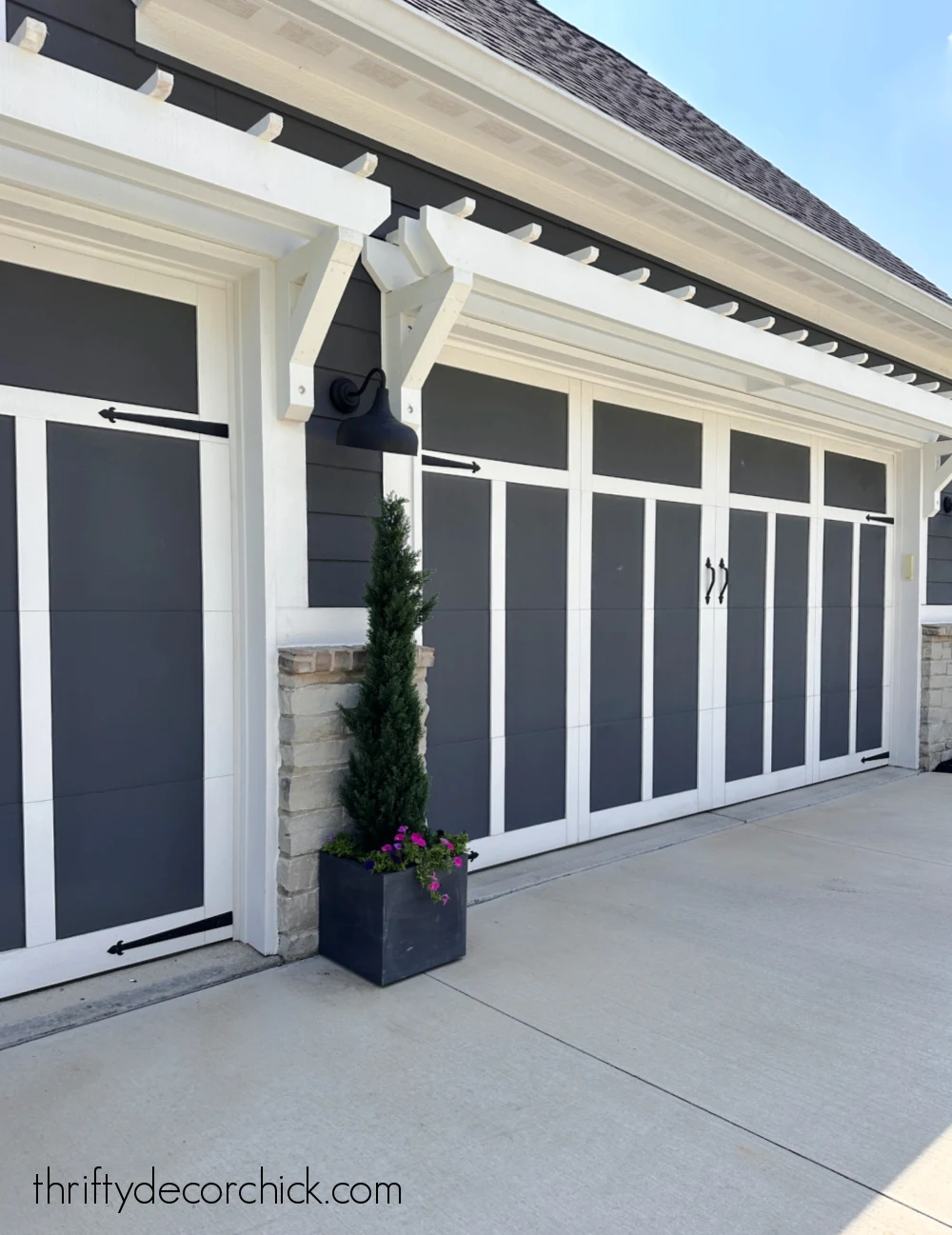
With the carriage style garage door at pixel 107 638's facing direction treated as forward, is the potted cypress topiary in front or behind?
in front

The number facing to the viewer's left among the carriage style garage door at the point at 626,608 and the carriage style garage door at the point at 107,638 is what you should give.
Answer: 0

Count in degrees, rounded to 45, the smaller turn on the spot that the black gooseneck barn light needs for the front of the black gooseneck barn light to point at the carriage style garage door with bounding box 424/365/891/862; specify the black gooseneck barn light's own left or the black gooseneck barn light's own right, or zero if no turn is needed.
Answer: approximately 90° to the black gooseneck barn light's own left

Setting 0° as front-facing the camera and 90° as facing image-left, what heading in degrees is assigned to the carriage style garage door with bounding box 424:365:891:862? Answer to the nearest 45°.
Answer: approximately 315°

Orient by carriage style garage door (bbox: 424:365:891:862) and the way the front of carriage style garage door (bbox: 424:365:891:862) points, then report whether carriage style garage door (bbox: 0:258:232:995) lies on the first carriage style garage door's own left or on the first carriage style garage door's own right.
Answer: on the first carriage style garage door's own right

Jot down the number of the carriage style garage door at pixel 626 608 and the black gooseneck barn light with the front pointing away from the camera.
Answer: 0

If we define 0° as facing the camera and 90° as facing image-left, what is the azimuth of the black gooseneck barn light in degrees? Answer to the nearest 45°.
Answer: approximately 315°

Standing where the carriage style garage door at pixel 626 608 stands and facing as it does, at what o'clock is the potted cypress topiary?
The potted cypress topiary is roughly at 2 o'clock from the carriage style garage door.

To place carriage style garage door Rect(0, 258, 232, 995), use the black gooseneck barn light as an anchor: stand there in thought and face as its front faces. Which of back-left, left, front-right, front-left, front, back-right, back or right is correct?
back-right
